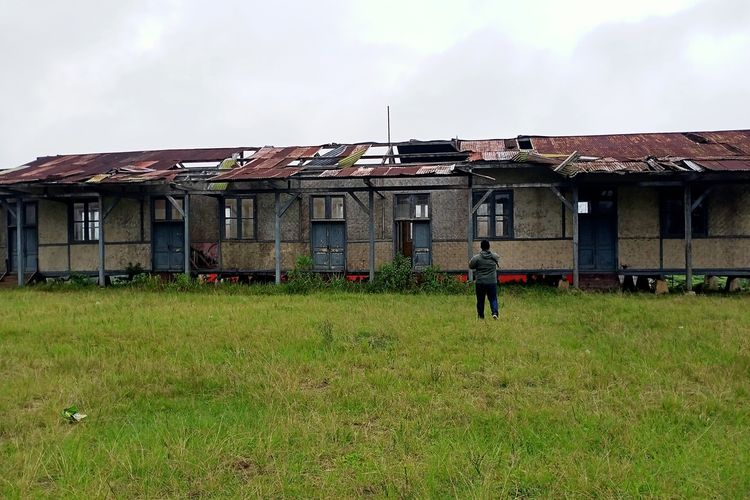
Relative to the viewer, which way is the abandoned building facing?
toward the camera

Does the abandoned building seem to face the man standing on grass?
yes

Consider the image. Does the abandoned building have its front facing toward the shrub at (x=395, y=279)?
yes

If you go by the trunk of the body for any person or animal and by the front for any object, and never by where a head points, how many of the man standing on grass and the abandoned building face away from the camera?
1

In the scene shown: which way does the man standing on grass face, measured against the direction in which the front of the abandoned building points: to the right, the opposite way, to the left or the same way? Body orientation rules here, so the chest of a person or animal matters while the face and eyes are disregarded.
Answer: the opposite way

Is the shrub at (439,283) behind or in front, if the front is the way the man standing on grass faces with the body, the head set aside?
in front

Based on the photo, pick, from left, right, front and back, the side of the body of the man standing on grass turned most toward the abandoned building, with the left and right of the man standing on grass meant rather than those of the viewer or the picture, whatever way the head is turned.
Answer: front

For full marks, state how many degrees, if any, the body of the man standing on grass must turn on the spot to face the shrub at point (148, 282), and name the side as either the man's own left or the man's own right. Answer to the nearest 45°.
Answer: approximately 45° to the man's own left

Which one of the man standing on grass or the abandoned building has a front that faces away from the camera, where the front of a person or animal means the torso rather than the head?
the man standing on grass

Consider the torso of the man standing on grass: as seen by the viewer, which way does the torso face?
away from the camera
